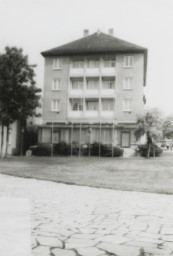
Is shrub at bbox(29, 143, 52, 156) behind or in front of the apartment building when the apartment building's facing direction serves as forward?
in front

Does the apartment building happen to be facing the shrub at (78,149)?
yes

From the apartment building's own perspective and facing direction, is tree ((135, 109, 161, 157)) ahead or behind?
ahead

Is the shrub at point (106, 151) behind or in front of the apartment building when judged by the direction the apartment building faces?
in front

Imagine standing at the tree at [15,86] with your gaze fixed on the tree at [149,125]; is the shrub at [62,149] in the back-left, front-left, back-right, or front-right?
front-left

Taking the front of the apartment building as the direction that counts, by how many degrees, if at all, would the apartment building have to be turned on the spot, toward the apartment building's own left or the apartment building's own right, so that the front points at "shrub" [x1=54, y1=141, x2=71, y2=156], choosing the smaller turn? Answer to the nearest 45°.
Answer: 0° — it already faces it

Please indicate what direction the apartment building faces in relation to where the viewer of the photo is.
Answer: facing the viewer

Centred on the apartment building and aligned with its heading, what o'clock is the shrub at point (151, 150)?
The shrub is roughly at 11 o'clock from the apartment building.
